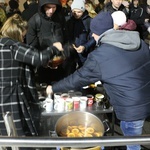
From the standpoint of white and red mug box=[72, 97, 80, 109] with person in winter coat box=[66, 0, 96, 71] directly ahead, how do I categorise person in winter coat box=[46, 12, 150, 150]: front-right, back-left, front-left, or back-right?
back-right

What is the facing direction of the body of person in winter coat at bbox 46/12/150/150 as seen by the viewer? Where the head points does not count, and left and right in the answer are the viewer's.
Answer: facing away from the viewer and to the left of the viewer

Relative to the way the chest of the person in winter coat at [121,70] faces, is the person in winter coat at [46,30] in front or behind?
in front

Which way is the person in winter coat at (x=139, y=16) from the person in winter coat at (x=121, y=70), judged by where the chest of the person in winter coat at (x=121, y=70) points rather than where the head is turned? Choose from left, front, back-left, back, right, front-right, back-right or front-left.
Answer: front-right

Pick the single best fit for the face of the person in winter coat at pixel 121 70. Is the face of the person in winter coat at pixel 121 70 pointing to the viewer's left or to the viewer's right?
to the viewer's left

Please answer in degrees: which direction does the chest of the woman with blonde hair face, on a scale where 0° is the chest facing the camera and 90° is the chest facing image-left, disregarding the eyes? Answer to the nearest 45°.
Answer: approximately 225°

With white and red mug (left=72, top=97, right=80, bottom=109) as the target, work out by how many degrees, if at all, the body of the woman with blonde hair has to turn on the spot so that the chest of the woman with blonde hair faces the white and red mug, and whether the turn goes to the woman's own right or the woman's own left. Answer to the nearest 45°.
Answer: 0° — they already face it
